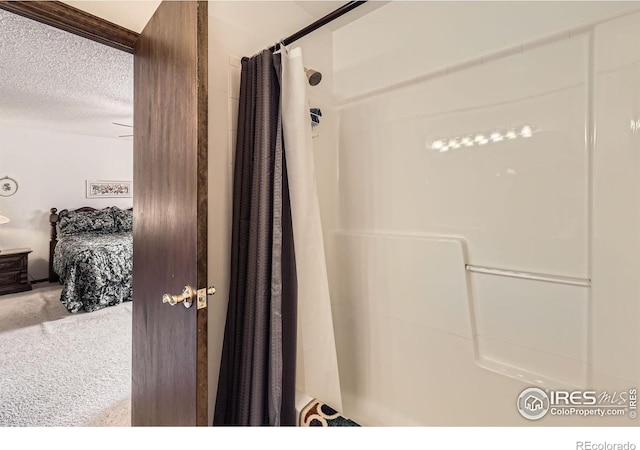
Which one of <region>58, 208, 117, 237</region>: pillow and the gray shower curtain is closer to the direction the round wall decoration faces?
the gray shower curtain

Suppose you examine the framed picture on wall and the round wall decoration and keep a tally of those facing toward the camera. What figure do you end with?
2

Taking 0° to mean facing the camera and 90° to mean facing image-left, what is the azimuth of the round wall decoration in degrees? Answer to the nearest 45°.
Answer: approximately 0°

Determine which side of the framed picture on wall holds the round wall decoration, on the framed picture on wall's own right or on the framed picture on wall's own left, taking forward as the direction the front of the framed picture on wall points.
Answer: on the framed picture on wall's own right

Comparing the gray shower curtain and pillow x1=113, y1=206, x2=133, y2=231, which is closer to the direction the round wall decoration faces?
the gray shower curtain
